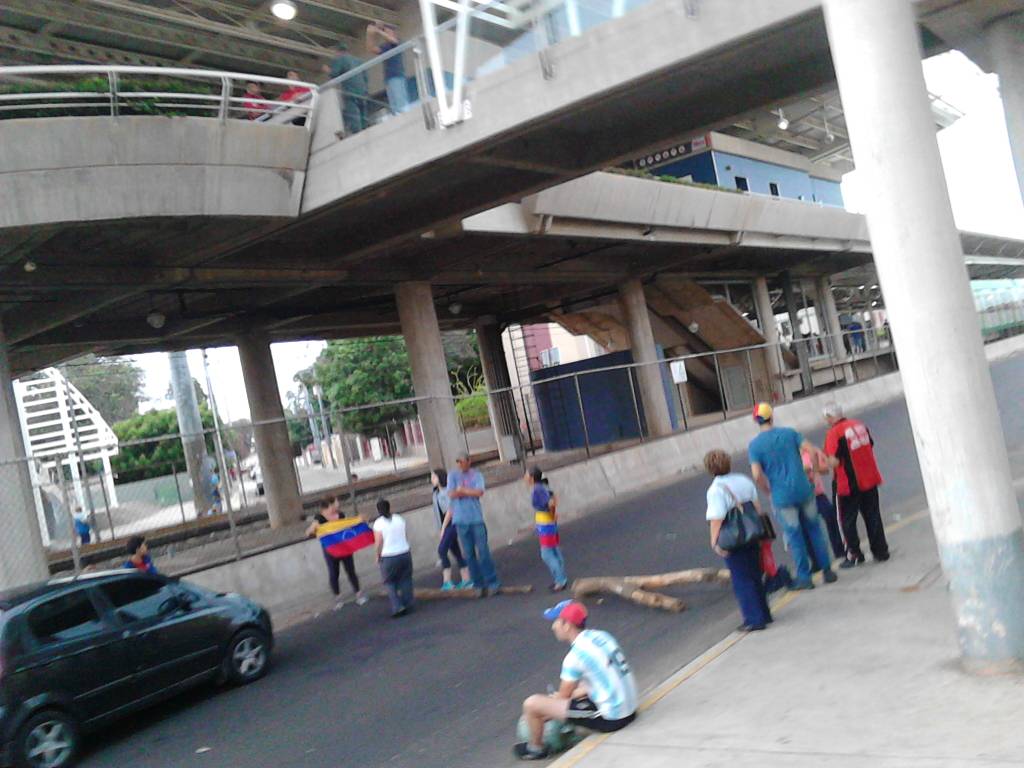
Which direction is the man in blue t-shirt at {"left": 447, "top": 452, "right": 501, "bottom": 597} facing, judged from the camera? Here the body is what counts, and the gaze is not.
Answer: toward the camera

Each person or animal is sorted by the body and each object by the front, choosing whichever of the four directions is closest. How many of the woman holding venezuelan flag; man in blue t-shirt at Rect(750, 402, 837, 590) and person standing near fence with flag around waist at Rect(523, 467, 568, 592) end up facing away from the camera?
1

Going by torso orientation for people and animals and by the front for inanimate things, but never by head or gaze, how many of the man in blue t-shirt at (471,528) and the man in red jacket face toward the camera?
1

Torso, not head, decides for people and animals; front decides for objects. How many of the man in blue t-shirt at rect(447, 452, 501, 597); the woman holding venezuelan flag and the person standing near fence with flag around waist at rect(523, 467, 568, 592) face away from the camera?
0

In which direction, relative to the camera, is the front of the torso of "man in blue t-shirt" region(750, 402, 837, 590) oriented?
away from the camera

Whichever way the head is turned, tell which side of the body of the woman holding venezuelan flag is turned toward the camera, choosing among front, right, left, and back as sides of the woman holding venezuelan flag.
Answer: front

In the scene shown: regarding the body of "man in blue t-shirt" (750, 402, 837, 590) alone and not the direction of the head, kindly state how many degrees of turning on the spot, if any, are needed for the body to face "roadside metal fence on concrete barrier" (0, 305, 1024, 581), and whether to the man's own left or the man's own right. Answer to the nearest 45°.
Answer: approximately 45° to the man's own left

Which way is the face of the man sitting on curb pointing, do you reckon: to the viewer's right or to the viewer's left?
to the viewer's left

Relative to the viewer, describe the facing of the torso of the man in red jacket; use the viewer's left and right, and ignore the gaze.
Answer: facing away from the viewer and to the left of the viewer

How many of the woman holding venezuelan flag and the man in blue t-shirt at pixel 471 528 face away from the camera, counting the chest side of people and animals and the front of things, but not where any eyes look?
0

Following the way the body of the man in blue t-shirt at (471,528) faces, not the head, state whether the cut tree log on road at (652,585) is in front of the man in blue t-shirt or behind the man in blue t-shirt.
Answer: in front
